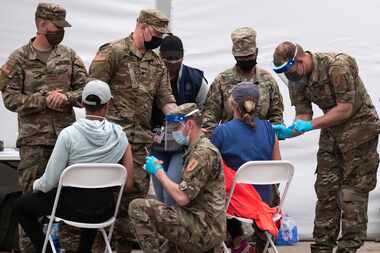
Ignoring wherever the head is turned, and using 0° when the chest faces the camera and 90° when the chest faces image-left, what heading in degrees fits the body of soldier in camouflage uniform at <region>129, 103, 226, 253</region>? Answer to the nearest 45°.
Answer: approximately 90°

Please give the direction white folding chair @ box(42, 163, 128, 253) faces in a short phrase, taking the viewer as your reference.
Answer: facing away from the viewer and to the left of the viewer

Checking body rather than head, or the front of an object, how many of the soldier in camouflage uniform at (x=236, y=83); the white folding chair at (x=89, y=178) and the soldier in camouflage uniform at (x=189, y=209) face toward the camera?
1

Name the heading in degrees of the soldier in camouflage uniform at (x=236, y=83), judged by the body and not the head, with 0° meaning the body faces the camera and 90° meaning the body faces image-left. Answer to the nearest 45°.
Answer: approximately 0°

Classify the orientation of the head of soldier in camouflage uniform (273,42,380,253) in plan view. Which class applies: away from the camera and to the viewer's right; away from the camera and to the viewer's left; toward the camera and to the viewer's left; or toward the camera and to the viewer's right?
toward the camera and to the viewer's left

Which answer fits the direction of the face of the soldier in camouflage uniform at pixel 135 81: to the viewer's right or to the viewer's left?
to the viewer's right

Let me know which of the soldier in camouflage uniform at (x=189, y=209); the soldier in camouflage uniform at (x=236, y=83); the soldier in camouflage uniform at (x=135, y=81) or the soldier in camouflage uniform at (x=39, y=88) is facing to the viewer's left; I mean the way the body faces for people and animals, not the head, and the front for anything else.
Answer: the soldier in camouflage uniform at (x=189, y=209)

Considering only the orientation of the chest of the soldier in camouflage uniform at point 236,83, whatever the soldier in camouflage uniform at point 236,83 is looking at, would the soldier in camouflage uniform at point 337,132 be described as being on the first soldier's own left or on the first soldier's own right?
on the first soldier's own left

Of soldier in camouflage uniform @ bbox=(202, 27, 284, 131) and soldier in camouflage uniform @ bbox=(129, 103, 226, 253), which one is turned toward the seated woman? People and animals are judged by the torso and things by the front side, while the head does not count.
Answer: soldier in camouflage uniform @ bbox=(202, 27, 284, 131)

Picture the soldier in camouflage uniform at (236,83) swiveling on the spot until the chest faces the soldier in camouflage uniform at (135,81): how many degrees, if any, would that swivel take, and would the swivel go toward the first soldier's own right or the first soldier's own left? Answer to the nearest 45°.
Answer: approximately 45° to the first soldier's own right
